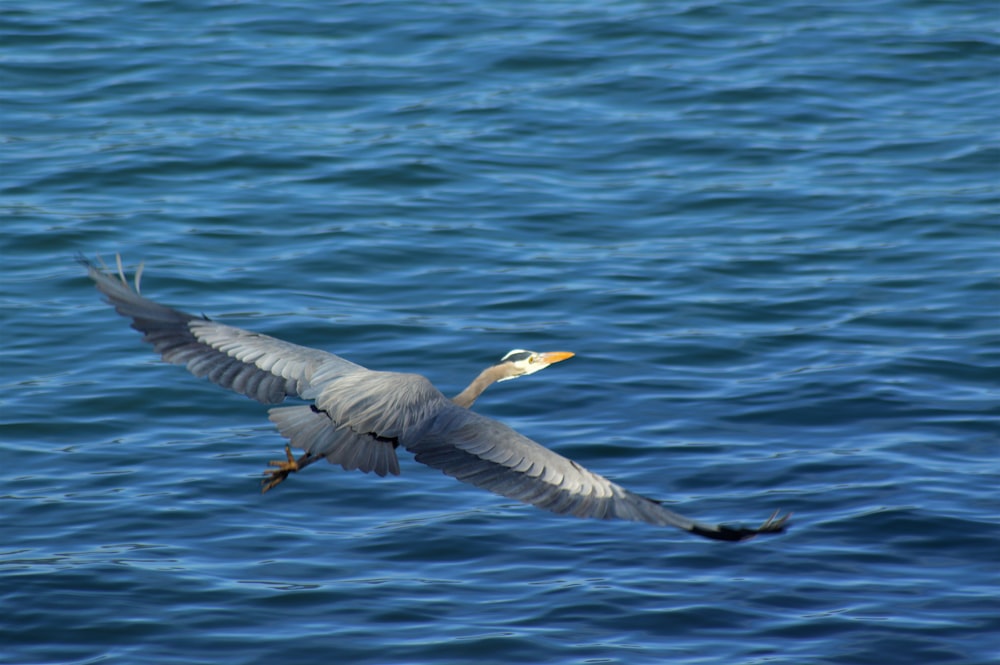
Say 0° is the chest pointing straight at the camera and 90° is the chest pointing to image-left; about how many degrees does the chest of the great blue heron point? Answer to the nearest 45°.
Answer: approximately 225°
